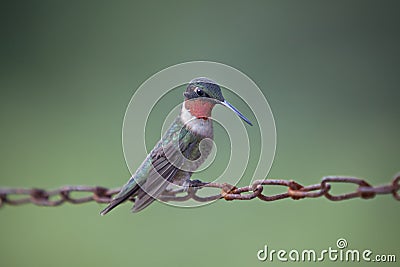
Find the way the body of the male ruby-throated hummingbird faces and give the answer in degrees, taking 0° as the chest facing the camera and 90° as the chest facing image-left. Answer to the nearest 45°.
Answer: approximately 270°
